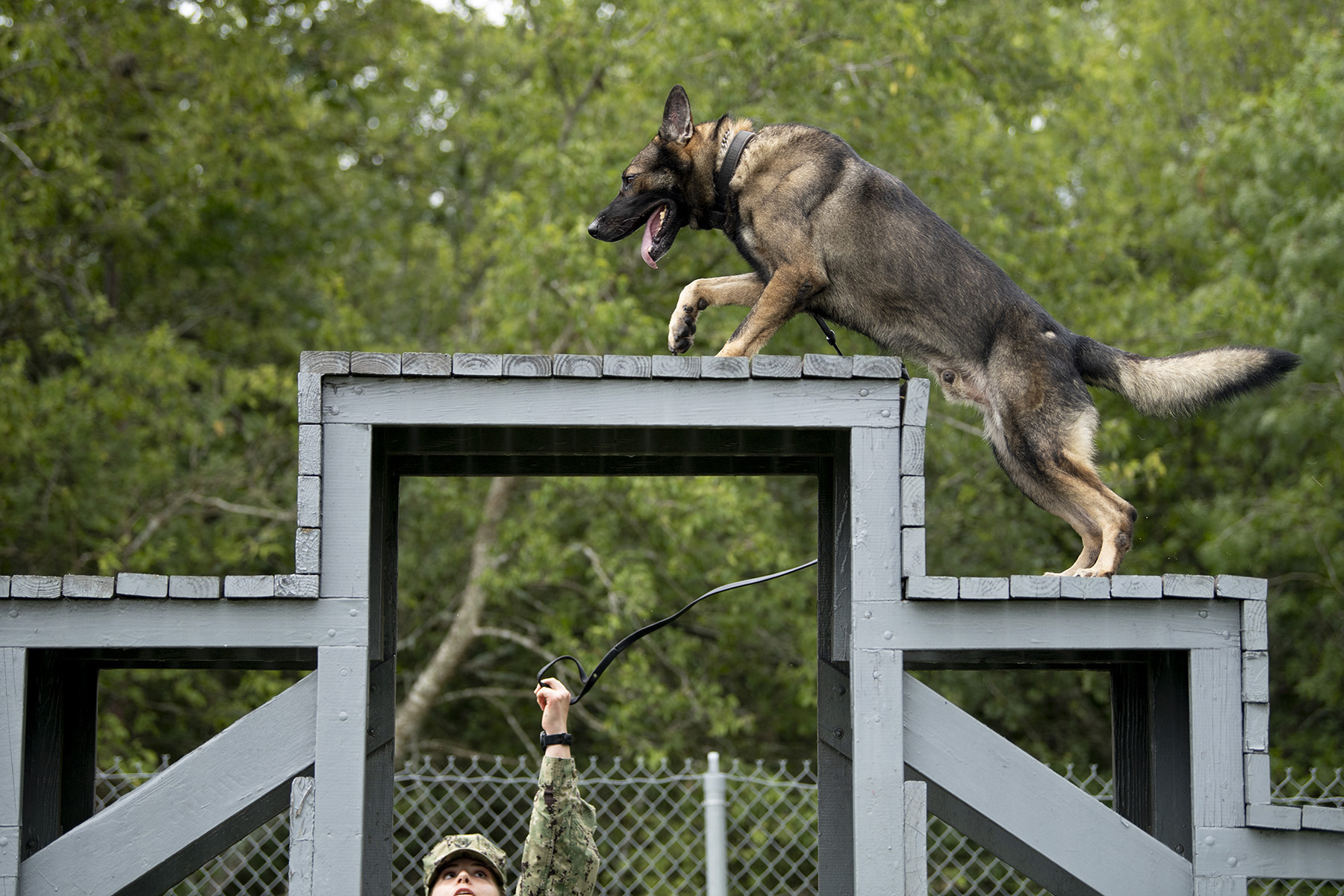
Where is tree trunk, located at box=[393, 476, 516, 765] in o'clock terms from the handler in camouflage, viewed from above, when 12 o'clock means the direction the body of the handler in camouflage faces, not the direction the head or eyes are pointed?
The tree trunk is roughly at 6 o'clock from the handler in camouflage.

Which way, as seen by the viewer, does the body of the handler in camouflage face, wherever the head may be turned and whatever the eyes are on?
toward the camera
